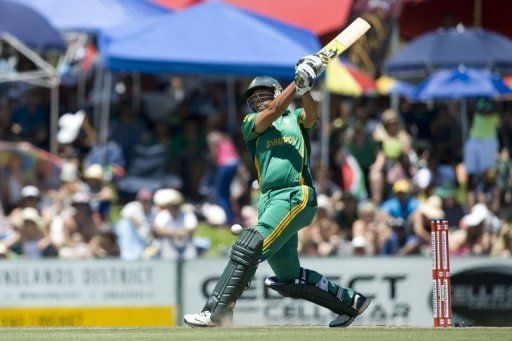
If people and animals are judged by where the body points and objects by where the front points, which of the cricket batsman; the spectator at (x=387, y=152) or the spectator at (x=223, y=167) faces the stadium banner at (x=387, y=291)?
the spectator at (x=387, y=152)

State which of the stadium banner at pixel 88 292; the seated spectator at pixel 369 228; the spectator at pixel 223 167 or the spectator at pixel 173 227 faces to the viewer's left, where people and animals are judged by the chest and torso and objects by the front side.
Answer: the spectator at pixel 223 167

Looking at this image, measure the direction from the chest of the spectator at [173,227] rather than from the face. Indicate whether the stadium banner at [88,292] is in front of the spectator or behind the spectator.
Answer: in front

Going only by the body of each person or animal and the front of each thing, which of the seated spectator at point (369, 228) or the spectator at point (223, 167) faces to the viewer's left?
the spectator

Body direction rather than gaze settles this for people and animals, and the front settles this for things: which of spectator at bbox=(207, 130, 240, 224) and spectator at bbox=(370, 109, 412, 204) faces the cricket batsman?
spectator at bbox=(370, 109, 412, 204)

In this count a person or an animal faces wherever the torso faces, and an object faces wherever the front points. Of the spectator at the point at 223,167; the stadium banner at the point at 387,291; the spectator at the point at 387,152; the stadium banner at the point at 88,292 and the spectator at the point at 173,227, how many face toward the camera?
4

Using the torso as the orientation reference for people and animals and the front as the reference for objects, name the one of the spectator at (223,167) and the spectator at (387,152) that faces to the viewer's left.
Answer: the spectator at (223,167)
